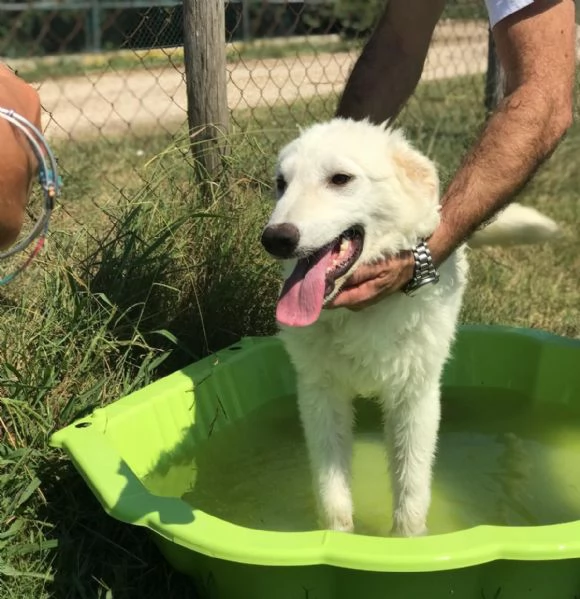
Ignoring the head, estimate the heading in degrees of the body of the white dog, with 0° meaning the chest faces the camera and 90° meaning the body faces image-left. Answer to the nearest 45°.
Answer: approximately 45°

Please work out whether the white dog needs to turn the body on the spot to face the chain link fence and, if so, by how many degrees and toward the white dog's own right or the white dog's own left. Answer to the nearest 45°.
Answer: approximately 135° to the white dog's own right
